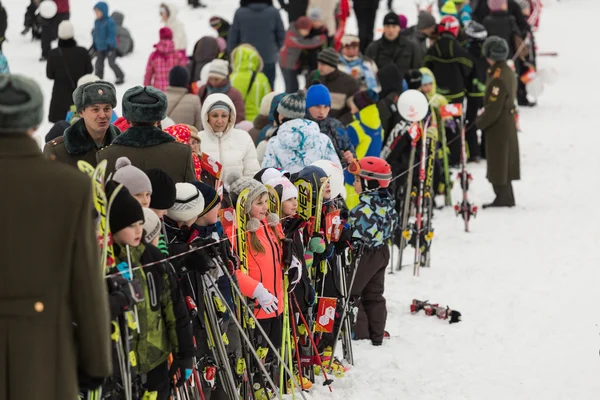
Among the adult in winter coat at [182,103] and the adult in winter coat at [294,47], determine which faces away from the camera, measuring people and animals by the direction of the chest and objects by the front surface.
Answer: the adult in winter coat at [182,103]

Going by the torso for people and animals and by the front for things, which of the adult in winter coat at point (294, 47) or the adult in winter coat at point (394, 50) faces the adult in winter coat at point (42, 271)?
the adult in winter coat at point (394, 50)

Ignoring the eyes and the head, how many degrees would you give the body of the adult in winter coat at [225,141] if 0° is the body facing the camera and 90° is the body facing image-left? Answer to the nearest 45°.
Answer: approximately 0°

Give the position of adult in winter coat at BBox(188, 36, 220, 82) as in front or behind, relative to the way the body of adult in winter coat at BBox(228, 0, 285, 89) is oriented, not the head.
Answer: behind

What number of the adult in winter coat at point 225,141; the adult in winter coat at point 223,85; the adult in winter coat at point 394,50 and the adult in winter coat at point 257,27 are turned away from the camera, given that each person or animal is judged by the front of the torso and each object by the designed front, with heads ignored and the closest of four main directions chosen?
1

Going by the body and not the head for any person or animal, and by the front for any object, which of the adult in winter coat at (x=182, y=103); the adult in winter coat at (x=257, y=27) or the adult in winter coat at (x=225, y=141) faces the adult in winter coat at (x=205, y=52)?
the adult in winter coat at (x=182, y=103)

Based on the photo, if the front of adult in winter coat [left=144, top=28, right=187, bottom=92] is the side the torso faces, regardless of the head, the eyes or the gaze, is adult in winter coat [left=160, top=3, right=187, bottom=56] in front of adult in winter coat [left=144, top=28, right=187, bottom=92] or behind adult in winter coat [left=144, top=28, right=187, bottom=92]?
in front

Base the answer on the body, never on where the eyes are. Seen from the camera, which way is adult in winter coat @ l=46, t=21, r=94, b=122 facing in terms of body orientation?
away from the camera

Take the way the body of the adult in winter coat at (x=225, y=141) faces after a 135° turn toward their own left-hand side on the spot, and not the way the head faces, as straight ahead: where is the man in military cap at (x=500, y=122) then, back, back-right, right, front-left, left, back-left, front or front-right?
front
